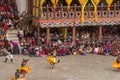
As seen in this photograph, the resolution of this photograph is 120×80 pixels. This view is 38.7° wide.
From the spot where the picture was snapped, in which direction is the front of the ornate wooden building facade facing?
facing the viewer
